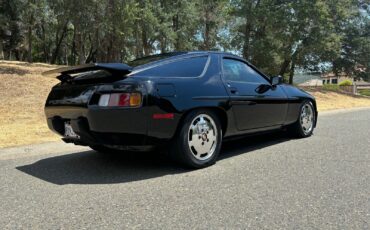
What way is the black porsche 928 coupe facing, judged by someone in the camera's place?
facing away from the viewer and to the right of the viewer
